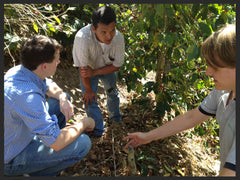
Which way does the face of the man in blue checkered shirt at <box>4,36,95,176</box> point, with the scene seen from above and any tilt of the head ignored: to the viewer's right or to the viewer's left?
to the viewer's right

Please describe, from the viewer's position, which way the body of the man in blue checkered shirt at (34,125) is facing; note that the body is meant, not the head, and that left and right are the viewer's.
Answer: facing away from the viewer and to the right of the viewer

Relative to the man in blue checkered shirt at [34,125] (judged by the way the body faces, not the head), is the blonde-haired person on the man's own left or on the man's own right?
on the man's own right

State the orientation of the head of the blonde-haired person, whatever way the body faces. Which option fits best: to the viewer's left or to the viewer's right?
to the viewer's left
